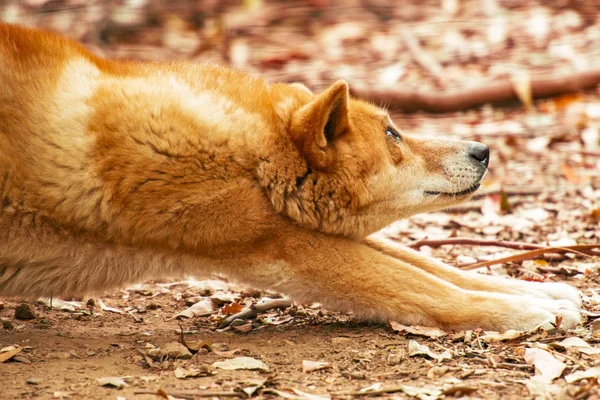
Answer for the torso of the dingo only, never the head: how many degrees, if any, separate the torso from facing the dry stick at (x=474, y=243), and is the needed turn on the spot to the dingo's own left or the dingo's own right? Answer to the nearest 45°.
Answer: approximately 45° to the dingo's own left

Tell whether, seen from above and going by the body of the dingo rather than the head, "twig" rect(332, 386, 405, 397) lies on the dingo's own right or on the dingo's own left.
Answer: on the dingo's own right

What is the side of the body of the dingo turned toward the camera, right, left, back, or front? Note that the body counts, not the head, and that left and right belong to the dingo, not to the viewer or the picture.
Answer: right

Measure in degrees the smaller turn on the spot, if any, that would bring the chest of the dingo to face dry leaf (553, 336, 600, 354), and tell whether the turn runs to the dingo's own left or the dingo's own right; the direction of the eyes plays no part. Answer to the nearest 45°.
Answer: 0° — it already faces it

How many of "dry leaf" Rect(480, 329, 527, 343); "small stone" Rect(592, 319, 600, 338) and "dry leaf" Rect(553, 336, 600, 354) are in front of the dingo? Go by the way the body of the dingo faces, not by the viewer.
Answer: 3

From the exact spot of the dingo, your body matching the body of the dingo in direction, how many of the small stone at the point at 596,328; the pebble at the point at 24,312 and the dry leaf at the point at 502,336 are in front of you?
2

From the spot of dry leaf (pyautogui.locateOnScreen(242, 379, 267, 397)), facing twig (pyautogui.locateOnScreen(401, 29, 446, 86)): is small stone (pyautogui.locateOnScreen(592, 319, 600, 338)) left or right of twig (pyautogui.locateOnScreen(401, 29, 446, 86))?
right

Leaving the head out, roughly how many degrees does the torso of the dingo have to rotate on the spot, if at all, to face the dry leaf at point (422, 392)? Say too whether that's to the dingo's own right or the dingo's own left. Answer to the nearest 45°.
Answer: approximately 45° to the dingo's own right

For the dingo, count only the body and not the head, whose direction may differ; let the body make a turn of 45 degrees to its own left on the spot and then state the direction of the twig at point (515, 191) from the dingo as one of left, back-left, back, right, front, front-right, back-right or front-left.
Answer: front

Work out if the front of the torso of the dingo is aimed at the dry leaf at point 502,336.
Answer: yes

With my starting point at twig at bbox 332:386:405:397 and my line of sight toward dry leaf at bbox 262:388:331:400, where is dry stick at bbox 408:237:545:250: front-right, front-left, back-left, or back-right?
back-right

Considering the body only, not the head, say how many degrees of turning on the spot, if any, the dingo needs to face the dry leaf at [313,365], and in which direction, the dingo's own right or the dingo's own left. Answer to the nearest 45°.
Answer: approximately 45° to the dingo's own right

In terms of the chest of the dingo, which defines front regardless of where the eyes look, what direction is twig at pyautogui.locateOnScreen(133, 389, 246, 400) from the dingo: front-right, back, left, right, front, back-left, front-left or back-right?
right

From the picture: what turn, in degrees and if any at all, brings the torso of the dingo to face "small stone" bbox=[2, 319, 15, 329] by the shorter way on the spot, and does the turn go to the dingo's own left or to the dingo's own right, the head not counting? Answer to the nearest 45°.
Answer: approximately 180°
